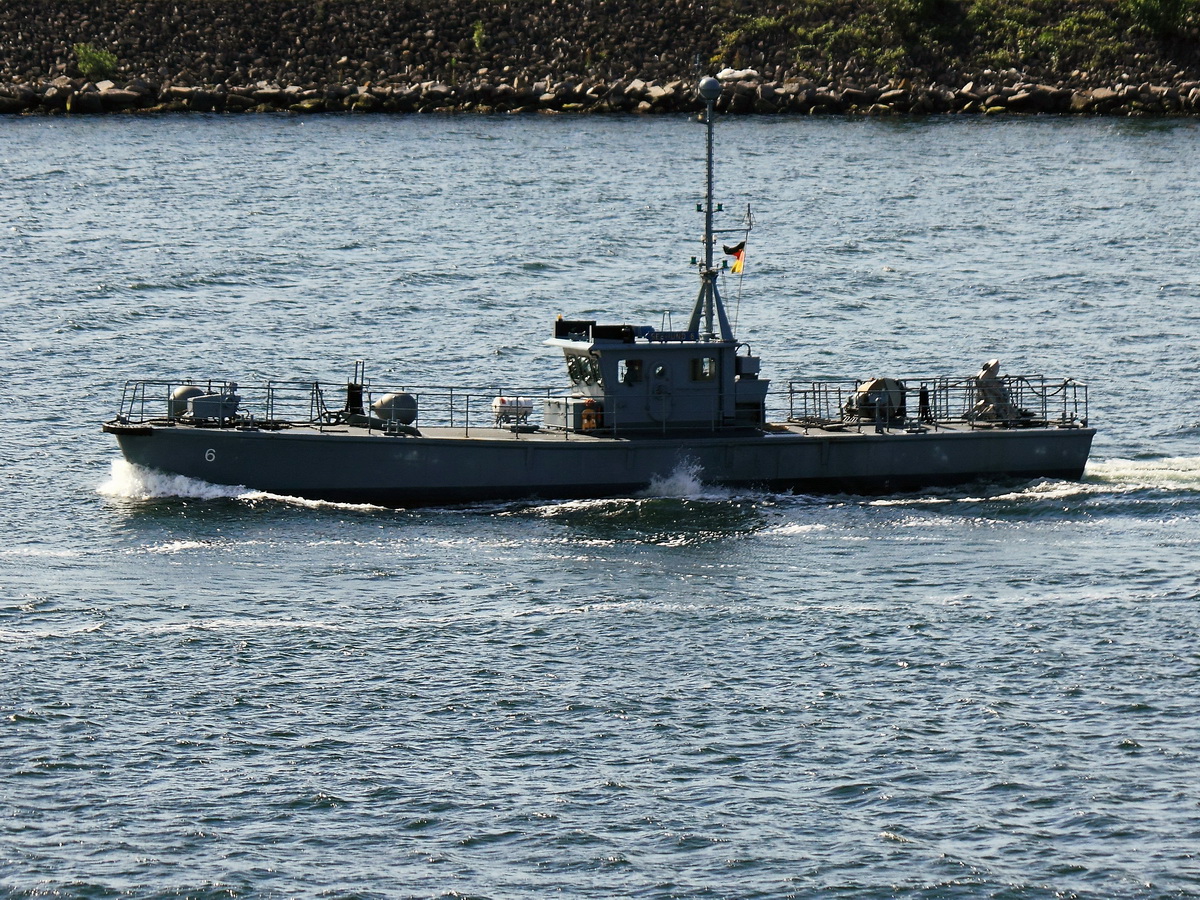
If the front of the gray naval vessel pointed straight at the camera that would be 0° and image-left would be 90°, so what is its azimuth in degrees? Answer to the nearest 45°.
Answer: approximately 90°
